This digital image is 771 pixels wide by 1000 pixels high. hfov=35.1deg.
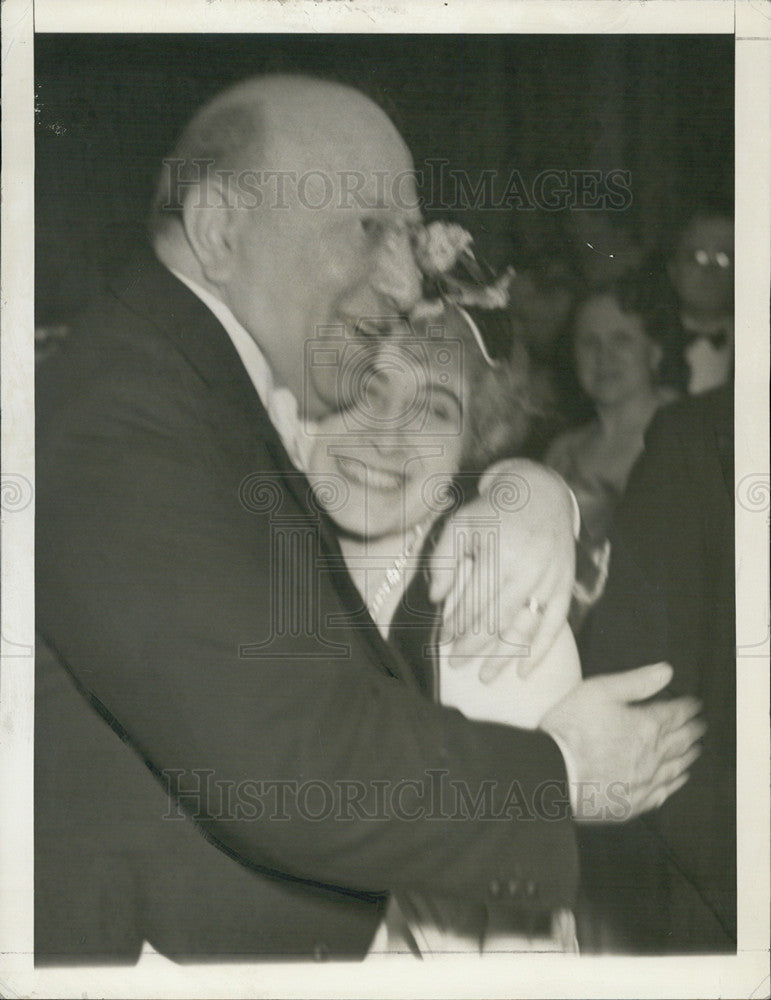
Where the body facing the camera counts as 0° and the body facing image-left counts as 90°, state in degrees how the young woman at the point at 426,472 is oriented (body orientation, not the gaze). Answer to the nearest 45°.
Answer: approximately 45°

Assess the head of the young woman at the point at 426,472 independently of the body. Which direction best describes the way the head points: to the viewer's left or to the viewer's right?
to the viewer's left
